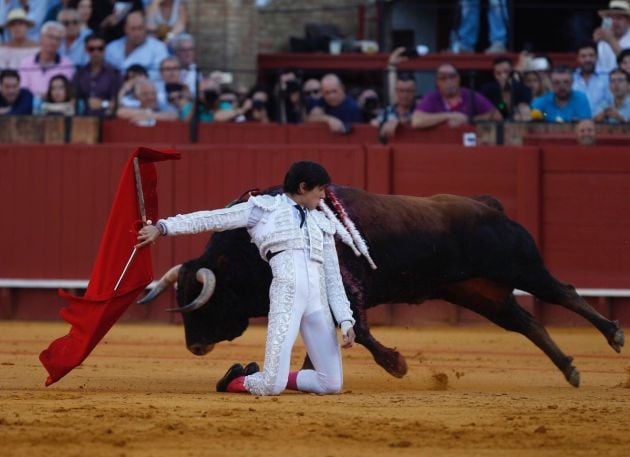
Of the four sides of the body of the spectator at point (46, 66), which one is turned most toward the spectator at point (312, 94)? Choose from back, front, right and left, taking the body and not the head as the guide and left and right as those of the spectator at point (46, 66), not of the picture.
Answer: left

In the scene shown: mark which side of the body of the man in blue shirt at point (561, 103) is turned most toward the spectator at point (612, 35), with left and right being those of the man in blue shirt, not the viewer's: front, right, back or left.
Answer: back

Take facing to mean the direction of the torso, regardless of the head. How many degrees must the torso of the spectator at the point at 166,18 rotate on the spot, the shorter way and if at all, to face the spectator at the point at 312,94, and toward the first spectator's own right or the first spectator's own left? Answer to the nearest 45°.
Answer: approximately 45° to the first spectator's own left

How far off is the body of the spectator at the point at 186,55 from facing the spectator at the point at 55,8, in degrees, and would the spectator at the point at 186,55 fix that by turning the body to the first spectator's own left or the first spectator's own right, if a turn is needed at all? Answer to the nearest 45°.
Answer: approximately 135° to the first spectator's own right

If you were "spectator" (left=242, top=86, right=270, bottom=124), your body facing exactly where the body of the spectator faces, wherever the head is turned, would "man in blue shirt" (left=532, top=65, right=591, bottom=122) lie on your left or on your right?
on your left

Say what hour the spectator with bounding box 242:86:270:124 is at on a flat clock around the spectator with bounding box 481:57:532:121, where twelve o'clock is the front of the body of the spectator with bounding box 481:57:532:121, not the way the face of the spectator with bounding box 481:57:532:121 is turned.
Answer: the spectator with bounding box 242:86:270:124 is roughly at 3 o'clock from the spectator with bounding box 481:57:532:121.

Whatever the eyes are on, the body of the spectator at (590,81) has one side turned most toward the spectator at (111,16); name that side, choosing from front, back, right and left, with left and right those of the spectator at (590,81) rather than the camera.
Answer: right
